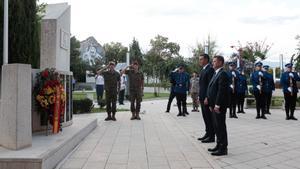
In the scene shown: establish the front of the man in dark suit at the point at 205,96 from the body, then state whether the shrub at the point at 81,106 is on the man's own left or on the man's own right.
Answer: on the man's own right

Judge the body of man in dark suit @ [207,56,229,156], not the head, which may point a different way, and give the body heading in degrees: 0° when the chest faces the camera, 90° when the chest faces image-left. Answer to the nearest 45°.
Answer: approximately 90°

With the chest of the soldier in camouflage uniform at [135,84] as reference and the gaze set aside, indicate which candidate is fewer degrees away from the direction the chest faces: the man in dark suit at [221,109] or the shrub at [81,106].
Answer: the man in dark suit

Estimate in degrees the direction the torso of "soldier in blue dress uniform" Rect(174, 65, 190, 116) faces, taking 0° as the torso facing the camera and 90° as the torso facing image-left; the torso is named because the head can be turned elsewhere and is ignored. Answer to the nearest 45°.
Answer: approximately 0°

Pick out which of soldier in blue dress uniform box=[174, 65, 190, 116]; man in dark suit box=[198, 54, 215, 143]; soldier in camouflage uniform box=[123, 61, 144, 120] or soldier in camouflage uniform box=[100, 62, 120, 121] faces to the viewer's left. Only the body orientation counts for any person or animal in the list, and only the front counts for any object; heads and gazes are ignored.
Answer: the man in dark suit

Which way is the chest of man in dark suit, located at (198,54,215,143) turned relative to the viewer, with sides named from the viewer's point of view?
facing to the left of the viewer

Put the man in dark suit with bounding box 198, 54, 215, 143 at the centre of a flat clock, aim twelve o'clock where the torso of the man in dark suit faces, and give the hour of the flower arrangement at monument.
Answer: The flower arrangement at monument is roughly at 11 o'clock from the man in dark suit.

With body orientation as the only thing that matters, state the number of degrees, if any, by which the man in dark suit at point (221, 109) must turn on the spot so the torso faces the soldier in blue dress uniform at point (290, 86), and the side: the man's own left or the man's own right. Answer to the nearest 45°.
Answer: approximately 90° to the man's own right

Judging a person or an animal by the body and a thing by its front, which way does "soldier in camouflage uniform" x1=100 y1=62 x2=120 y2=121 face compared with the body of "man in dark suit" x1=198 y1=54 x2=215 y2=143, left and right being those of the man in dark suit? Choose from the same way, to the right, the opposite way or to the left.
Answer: to the left

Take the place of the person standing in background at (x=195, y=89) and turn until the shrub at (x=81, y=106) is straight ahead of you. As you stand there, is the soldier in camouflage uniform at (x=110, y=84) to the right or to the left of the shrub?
left

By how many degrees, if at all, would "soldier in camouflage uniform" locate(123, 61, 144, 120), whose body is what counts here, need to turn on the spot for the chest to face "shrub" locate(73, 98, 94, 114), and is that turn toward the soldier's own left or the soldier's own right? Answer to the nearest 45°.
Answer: approximately 135° to the soldier's own right

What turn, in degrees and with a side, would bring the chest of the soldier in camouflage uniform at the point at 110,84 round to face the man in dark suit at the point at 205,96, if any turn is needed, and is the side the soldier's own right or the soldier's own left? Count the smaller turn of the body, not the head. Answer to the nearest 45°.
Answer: approximately 45° to the soldier's own left

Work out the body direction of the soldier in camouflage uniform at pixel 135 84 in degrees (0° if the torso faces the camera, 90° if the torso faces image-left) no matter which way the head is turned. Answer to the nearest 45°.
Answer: approximately 0°
